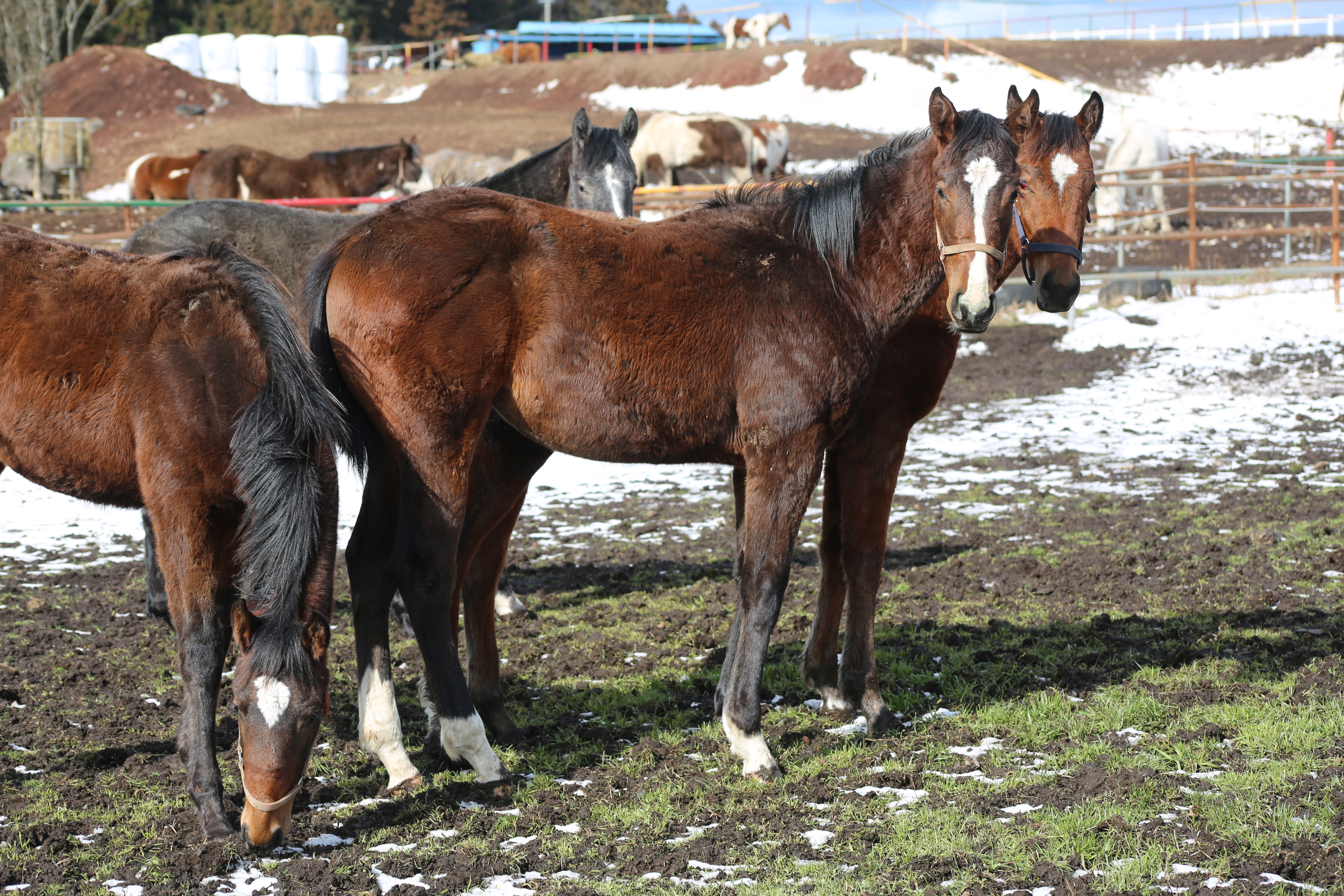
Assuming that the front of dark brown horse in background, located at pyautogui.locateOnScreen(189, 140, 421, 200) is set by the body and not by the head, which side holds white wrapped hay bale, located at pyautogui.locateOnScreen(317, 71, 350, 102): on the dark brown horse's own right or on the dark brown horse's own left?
on the dark brown horse's own left

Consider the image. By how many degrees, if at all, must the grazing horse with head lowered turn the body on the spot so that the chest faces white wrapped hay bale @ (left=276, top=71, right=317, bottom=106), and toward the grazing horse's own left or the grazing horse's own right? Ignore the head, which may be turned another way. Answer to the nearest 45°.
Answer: approximately 135° to the grazing horse's own left

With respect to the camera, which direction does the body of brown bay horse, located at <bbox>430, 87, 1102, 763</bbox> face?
to the viewer's right

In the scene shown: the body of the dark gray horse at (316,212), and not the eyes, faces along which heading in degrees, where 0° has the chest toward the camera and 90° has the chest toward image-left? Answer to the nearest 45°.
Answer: approximately 270°

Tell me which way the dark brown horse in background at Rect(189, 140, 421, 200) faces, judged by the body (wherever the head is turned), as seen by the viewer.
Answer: to the viewer's right

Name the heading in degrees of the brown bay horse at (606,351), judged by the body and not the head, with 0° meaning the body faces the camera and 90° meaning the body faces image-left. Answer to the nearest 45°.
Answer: approximately 270°

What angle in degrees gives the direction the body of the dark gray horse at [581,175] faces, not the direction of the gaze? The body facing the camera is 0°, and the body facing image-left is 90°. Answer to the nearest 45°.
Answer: approximately 315°

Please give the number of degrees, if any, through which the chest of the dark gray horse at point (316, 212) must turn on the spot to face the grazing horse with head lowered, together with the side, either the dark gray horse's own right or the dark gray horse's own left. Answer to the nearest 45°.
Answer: approximately 90° to the dark gray horse's own right
